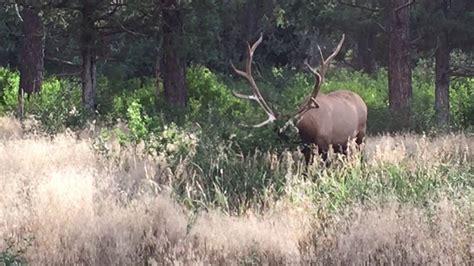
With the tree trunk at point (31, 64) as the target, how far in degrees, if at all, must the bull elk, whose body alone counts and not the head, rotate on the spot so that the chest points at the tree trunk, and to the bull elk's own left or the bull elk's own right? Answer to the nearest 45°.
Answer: approximately 90° to the bull elk's own right

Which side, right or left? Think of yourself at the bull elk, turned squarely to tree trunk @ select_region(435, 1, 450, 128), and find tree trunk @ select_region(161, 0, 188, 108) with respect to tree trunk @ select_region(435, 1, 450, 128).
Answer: left

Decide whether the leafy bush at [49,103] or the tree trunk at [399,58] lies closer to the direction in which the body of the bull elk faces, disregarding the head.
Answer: the leafy bush

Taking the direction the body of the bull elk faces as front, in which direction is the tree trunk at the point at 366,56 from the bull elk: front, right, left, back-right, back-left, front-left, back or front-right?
back-right

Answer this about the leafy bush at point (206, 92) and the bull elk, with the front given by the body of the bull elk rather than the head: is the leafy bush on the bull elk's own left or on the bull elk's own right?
on the bull elk's own right

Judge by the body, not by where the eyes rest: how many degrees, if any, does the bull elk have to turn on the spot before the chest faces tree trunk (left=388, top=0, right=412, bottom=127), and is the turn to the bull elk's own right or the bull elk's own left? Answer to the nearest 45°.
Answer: approximately 135° to the bull elk's own right

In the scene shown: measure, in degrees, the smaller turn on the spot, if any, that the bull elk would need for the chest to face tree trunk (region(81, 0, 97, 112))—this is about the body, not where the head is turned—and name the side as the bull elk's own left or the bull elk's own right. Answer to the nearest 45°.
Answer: approximately 90° to the bull elk's own right
